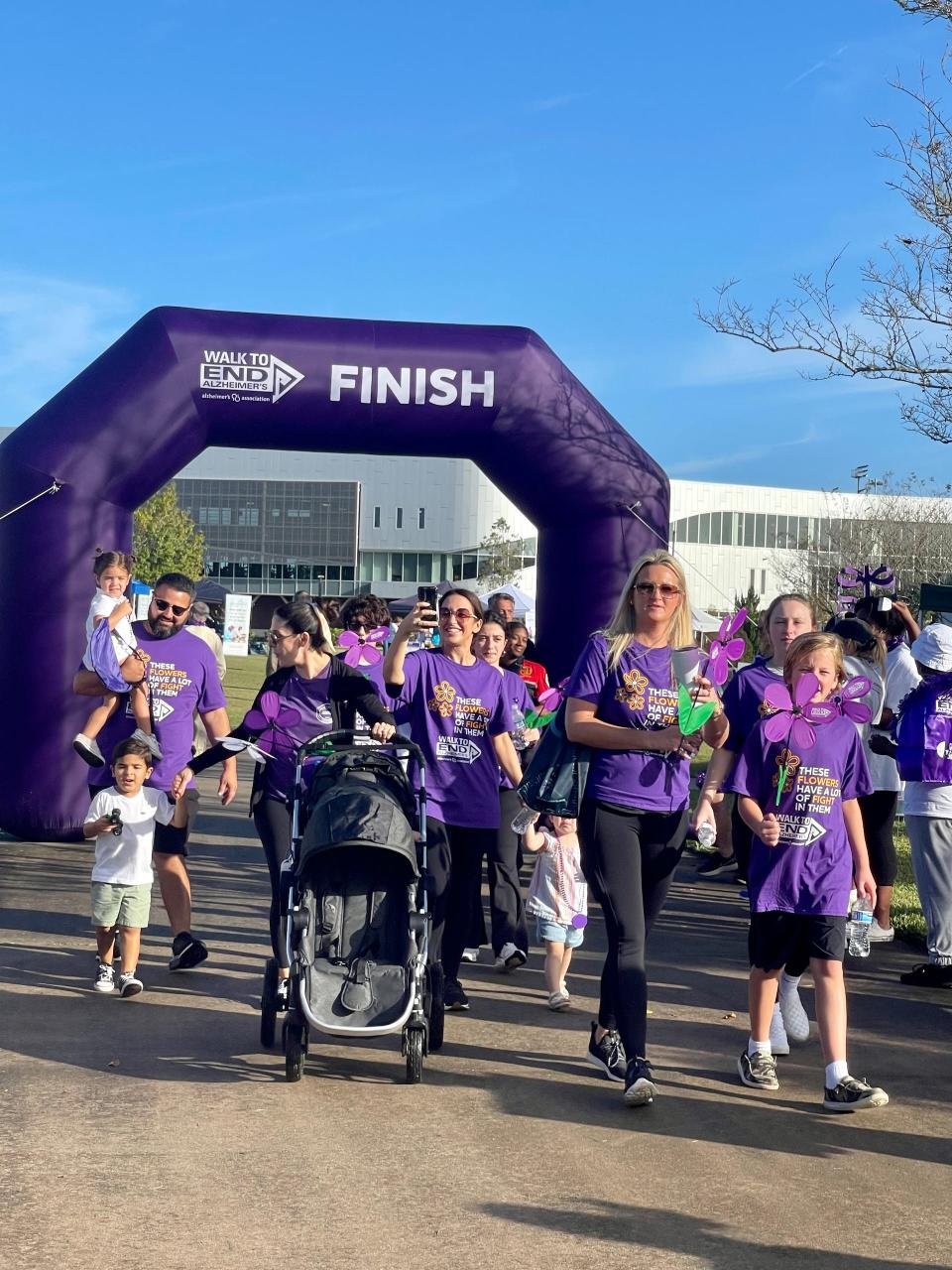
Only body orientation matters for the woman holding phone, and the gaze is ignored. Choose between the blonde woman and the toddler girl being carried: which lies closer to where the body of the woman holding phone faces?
the blonde woman

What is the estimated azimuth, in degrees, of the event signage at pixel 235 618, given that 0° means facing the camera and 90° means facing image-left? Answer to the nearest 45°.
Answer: approximately 0°

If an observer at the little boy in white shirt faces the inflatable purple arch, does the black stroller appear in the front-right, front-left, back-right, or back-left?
back-right

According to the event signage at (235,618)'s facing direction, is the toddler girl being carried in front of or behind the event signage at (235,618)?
in front

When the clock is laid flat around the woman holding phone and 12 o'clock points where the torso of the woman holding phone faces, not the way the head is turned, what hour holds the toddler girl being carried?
The toddler girl being carried is roughly at 4 o'clock from the woman holding phone.

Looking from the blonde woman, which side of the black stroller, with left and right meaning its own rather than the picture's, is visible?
left

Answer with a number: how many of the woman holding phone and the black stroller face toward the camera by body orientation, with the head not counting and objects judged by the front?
2

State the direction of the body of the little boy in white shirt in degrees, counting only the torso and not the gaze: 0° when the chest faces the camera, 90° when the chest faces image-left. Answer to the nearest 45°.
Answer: approximately 0°
